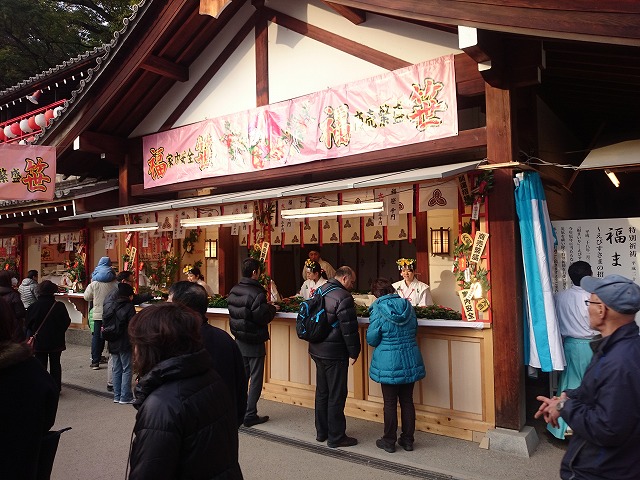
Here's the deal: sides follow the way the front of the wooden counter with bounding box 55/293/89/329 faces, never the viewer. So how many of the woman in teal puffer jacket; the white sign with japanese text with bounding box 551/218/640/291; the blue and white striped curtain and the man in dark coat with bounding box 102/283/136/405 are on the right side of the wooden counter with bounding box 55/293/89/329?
0

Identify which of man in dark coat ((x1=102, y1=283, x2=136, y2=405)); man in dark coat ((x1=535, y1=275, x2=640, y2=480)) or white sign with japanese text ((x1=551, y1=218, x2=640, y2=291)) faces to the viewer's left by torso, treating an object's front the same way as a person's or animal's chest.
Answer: man in dark coat ((x1=535, y1=275, x2=640, y2=480))

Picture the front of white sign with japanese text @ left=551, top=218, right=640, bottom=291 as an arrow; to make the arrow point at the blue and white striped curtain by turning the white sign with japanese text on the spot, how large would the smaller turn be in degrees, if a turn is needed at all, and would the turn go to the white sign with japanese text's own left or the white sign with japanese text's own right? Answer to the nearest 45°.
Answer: approximately 45° to the white sign with japanese text's own right

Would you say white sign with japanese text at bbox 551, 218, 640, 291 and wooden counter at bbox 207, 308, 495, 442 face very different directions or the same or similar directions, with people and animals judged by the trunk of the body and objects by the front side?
same or similar directions

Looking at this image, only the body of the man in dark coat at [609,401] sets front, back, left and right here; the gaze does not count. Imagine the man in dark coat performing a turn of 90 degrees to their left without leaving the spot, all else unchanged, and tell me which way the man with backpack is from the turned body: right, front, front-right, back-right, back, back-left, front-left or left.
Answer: back-right

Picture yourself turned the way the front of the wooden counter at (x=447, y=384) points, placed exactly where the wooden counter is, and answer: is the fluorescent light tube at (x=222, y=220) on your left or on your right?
on your right

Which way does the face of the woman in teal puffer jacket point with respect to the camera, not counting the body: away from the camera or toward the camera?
away from the camera

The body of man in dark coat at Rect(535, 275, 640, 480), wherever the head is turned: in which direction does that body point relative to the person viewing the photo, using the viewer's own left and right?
facing to the left of the viewer

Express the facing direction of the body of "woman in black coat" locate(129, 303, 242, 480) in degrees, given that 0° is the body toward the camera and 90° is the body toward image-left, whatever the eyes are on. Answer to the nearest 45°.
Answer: approximately 135°

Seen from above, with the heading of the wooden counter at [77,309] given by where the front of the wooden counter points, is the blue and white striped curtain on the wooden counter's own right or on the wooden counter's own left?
on the wooden counter's own left

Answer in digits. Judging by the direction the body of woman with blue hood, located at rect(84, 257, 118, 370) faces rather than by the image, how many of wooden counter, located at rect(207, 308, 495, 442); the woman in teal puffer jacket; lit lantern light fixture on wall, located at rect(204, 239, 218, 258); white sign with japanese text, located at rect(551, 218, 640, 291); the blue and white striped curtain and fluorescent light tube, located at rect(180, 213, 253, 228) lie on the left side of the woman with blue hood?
0

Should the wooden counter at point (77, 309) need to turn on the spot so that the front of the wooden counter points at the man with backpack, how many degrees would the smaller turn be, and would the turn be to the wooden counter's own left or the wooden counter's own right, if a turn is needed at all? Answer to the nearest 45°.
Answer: approximately 45° to the wooden counter's own left

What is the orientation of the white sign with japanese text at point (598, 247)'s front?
toward the camera

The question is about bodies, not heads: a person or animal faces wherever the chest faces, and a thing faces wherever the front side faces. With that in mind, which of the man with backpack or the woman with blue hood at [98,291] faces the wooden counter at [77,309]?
the woman with blue hood

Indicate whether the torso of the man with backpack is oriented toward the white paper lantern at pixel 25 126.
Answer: no

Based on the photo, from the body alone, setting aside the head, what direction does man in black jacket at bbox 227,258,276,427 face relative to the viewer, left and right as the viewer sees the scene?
facing away from the viewer and to the right of the viewer

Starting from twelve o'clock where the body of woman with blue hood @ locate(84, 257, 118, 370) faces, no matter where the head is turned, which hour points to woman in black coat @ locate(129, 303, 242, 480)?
The woman in black coat is roughly at 6 o'clock from the woman with blue hood.

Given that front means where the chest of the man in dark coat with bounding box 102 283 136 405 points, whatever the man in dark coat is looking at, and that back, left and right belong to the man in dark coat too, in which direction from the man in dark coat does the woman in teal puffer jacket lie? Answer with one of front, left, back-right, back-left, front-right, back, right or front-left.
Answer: right

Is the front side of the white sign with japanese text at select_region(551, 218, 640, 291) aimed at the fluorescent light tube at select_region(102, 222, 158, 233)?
no

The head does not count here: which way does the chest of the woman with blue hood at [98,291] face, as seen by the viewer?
away from the camera
